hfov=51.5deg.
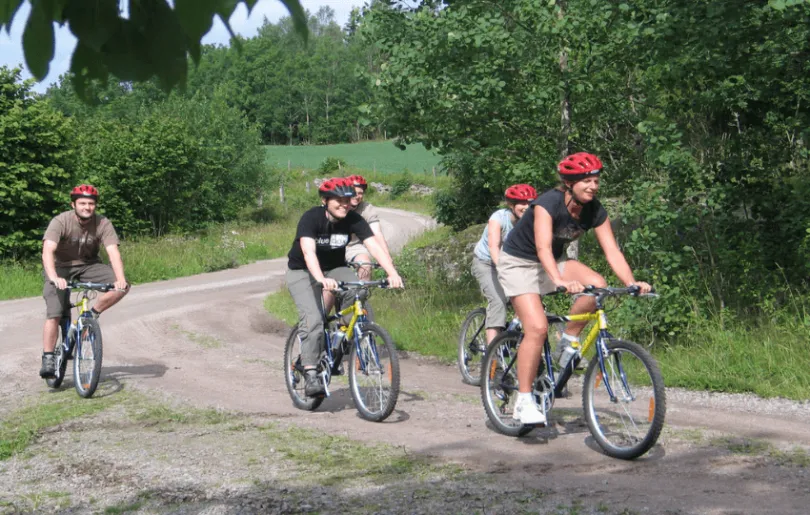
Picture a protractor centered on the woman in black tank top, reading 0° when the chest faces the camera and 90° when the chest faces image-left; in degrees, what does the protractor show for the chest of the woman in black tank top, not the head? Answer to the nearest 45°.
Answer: approximately 315°

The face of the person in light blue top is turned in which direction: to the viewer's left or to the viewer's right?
to the viewer's right

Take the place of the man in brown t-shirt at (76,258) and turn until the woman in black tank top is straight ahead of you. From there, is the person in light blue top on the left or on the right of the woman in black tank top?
left

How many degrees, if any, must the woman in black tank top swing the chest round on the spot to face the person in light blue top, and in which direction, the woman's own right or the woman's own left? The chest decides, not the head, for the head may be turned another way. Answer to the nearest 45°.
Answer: approximately 135° to the woman's own left

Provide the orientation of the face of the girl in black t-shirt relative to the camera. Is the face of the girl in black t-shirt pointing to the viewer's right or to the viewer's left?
to the viewer's right

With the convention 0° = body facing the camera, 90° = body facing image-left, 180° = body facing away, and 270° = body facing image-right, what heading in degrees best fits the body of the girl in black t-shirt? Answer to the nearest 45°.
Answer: approximately 315°

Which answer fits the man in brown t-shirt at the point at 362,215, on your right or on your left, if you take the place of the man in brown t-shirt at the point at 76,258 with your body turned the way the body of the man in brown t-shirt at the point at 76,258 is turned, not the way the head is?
on your left
